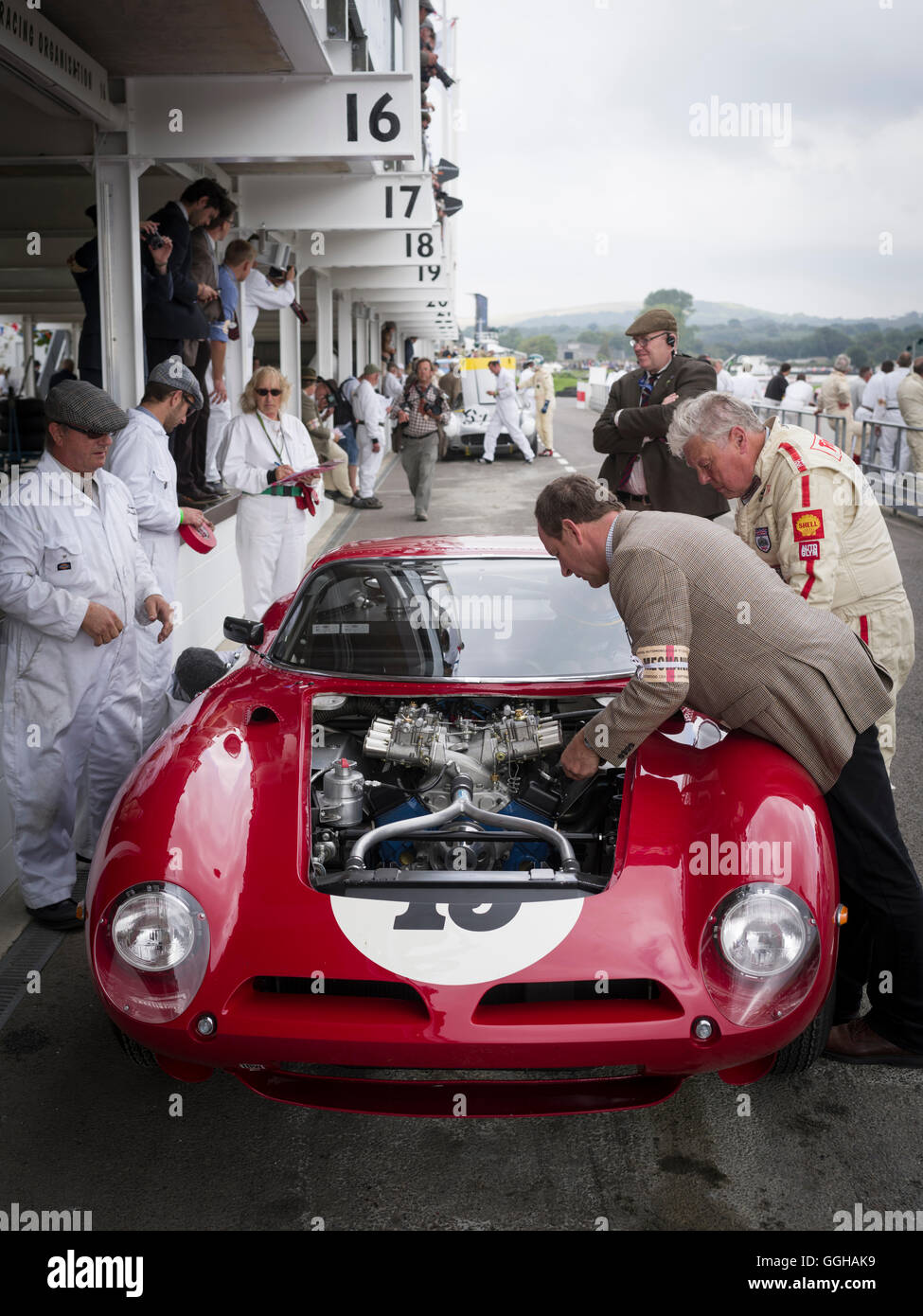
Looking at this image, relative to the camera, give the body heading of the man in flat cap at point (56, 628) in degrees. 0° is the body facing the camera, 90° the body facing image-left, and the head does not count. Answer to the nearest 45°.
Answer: approximately 315°

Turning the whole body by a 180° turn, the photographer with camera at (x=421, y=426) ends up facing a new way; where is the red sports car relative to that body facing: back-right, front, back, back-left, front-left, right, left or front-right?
back

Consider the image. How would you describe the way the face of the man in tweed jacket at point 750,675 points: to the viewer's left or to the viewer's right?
to the viewer's left

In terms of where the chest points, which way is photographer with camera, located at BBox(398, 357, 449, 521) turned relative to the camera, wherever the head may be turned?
toward the camera

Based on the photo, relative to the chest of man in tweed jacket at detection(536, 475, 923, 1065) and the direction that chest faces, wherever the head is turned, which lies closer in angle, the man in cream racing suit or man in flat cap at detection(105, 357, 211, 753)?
the man in flat cap

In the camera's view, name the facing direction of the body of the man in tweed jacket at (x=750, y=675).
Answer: to the viewer's left

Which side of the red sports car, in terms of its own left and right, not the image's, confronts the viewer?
front

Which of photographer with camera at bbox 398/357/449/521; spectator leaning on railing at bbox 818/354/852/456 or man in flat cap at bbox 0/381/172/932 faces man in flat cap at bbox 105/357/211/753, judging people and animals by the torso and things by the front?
the photographer with camera

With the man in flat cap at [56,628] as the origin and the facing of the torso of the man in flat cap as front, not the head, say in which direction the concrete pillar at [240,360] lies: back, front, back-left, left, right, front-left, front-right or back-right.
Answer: back-left

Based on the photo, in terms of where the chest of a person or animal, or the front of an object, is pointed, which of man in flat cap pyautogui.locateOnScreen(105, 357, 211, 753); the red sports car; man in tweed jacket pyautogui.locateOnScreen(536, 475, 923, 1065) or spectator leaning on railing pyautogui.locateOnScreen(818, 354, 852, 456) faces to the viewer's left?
the man in tweed jacket

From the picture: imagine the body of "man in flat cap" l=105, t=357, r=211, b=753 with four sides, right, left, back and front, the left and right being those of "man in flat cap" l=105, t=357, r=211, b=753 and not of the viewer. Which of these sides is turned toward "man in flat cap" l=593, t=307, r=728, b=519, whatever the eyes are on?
front

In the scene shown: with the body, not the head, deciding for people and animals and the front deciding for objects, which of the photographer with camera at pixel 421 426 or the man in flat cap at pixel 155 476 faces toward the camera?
the photographer with camera

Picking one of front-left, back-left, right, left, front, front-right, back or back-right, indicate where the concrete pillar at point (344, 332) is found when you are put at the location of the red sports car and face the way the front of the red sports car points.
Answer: back

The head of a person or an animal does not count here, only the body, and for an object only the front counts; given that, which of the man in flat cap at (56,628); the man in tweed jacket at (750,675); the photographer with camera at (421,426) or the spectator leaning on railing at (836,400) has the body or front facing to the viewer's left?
the man in tweed jacket

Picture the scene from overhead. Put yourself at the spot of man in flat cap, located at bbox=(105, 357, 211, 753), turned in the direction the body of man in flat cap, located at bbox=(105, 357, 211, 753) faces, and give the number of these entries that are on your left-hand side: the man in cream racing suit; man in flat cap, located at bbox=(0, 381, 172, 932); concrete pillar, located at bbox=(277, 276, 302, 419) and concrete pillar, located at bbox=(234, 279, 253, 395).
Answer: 2

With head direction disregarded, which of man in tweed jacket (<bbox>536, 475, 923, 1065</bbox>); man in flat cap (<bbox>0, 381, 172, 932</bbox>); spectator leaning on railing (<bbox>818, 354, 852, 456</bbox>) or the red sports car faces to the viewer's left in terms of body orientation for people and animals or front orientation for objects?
the man in tweed jacket

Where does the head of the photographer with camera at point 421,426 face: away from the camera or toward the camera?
toward the camera

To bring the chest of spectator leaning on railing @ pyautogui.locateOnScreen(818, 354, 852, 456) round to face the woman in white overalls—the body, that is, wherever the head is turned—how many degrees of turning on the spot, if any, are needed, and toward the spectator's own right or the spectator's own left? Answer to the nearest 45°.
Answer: approximately 135° to the spectator's own right

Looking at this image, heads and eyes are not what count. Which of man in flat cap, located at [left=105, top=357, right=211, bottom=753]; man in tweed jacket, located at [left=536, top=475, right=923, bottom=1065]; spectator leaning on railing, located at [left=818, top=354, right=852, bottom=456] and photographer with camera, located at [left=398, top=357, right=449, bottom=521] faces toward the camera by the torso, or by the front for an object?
the photographer with camera

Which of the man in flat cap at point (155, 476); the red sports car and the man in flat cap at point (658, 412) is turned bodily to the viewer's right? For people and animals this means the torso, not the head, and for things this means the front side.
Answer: the man in flat cap at point (155, 476)

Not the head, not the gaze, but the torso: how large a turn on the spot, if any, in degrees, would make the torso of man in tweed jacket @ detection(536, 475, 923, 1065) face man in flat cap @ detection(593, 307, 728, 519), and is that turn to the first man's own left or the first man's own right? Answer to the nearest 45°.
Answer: approximately 90° to the first man's own right
